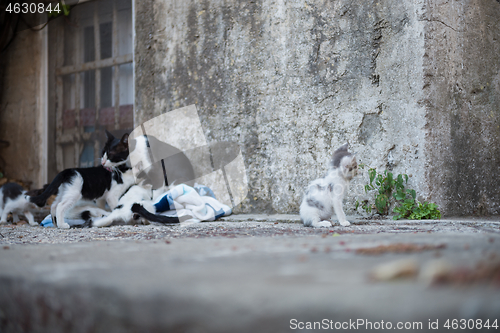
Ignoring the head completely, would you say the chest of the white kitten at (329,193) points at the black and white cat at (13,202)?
no

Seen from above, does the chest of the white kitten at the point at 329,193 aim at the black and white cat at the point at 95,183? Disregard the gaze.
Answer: no

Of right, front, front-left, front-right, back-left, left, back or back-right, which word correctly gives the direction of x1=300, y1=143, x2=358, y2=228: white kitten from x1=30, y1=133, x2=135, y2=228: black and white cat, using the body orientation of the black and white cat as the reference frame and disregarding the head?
front-right

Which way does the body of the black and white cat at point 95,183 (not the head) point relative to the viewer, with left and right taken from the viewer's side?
facing to the right of the viewer

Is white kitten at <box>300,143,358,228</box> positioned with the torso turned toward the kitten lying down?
no
